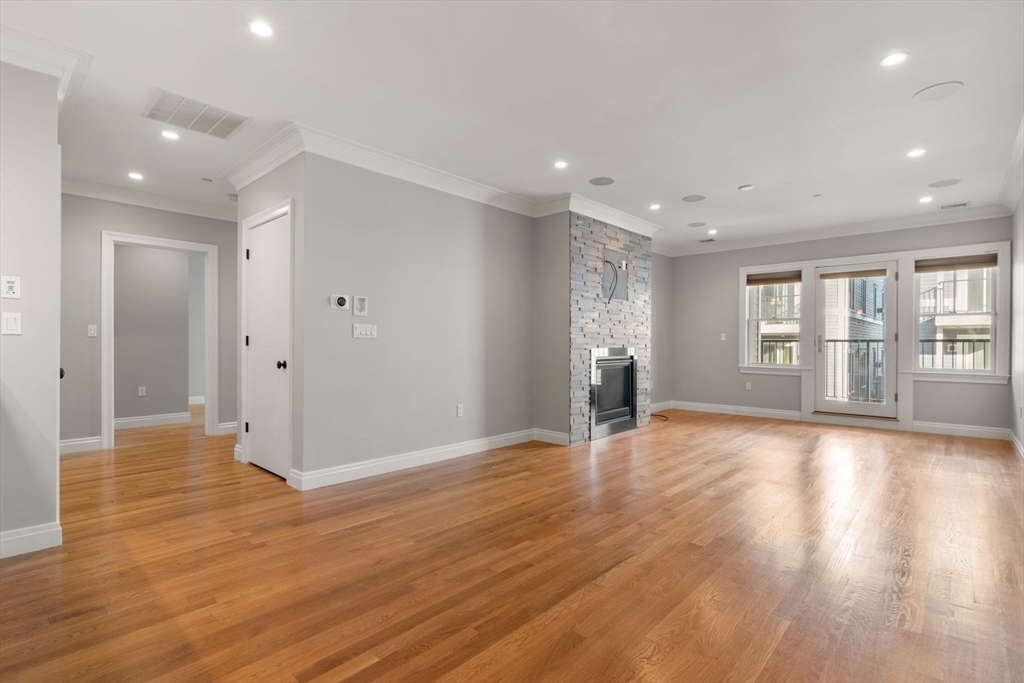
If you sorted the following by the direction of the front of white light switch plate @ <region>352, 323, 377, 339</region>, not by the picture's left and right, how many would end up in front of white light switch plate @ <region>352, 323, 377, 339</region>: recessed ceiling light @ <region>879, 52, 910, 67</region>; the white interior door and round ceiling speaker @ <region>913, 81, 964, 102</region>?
2

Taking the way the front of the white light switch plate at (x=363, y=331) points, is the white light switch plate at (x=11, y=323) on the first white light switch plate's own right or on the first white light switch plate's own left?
on the first white light switch plate's own right

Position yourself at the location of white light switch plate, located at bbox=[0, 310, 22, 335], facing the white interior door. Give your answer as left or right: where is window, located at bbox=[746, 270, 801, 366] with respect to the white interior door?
right

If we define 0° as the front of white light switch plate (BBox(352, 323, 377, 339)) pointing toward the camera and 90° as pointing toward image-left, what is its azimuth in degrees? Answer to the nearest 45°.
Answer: approximately 315°

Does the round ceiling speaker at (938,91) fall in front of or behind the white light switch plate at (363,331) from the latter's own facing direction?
in front

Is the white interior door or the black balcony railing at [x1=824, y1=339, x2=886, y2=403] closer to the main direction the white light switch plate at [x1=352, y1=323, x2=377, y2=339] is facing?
the black balcony railing

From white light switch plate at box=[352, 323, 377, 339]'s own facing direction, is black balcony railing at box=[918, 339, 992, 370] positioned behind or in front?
in front

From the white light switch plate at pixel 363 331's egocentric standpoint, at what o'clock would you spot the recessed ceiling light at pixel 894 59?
The recessed ceiling light is roughly at 12 o'clock from the white light switch plate.

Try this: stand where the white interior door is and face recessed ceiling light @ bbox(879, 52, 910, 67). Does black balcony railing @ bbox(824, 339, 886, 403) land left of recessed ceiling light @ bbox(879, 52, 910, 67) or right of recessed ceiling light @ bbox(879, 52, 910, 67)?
left
